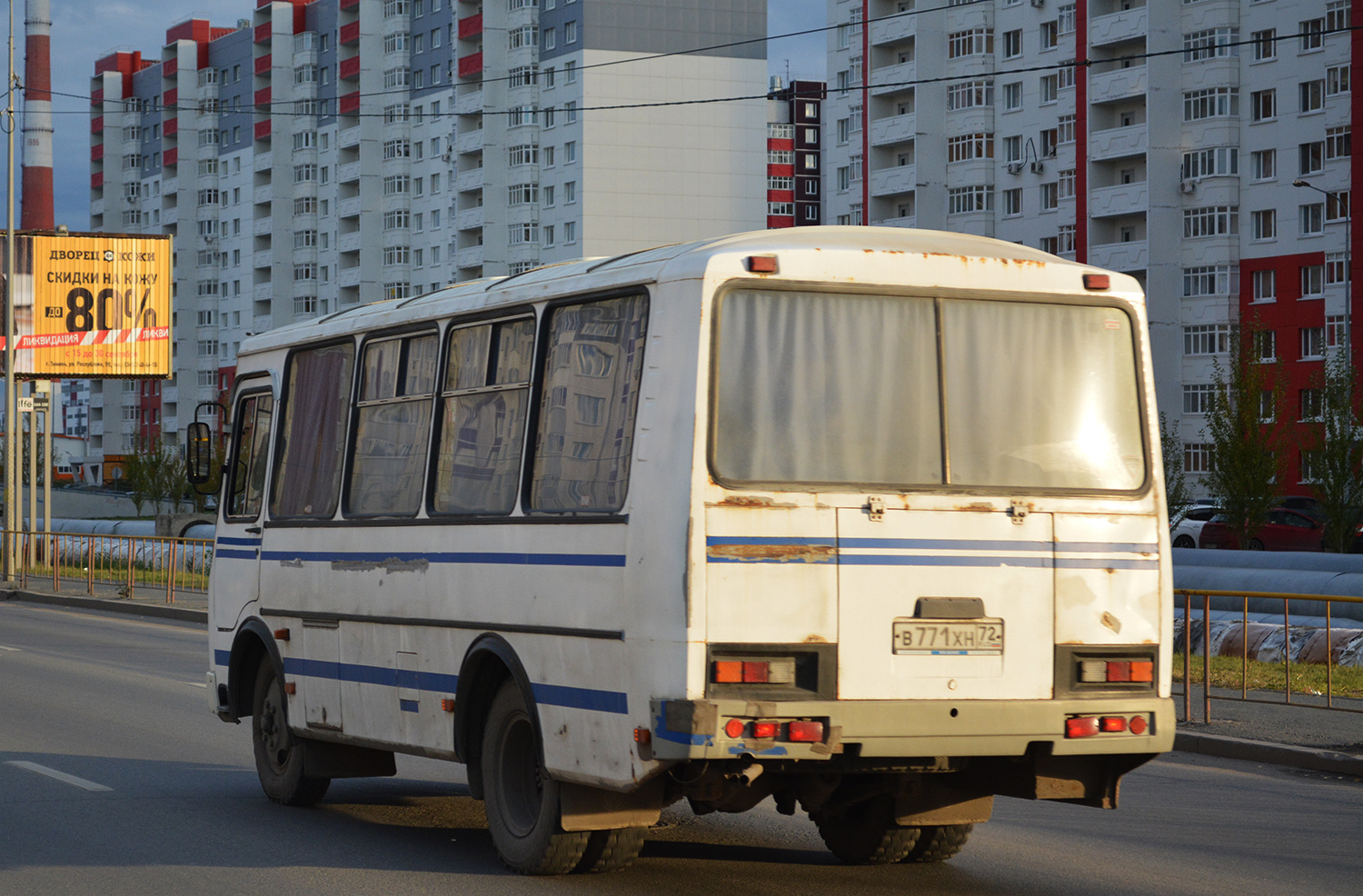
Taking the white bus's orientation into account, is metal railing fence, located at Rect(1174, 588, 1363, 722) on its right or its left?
on its right

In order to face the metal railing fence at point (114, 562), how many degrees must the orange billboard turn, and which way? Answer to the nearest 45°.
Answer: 0° — it already faces it

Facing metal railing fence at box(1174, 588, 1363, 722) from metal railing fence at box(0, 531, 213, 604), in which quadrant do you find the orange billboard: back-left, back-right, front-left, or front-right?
back-left

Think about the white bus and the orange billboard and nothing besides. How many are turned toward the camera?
1

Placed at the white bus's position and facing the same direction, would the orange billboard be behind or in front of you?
in front

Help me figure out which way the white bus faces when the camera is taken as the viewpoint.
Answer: facing away from the viewer and to the left of the viewer

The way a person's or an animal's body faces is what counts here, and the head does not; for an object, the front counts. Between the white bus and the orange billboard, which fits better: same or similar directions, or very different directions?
very different directions

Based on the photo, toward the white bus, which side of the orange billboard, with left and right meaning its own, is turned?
front

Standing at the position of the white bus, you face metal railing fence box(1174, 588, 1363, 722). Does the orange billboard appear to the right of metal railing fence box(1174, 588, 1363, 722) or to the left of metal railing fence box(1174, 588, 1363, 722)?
left

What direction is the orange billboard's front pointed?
toward the camera
